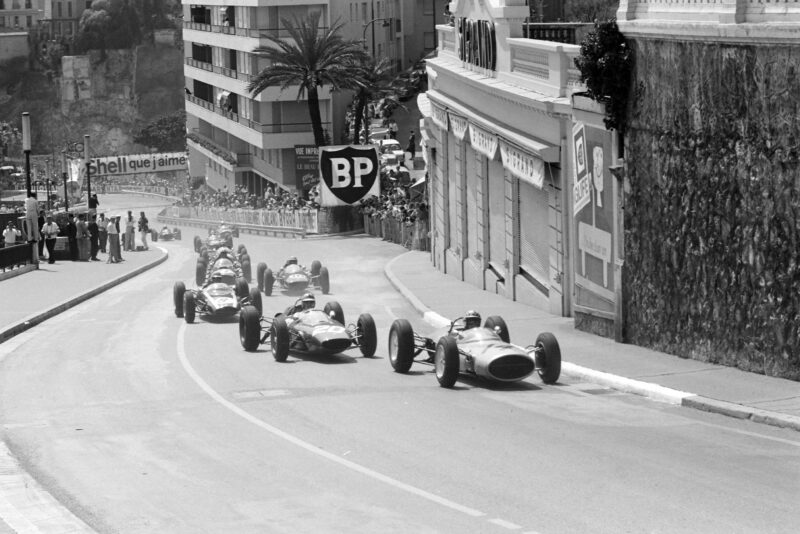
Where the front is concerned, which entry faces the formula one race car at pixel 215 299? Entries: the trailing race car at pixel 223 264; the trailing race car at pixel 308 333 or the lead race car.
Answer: the trailing race car at pixel 223 264

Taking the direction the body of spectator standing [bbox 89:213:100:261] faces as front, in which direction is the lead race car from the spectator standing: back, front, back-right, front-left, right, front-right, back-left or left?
right

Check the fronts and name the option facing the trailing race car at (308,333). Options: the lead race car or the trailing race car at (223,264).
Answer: the trailing race car at (223,264)

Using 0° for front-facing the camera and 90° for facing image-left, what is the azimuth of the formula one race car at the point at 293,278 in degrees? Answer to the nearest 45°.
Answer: approximately 0°

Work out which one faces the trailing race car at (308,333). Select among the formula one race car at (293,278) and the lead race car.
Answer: the formula one race car

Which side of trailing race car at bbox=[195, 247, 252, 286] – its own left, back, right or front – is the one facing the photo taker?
front

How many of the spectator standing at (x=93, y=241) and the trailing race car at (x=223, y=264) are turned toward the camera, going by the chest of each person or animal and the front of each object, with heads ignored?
1

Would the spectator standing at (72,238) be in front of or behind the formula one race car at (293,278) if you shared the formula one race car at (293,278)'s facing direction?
behind

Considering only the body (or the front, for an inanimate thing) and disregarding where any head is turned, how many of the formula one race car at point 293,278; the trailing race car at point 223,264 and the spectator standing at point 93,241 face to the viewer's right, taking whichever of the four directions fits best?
1

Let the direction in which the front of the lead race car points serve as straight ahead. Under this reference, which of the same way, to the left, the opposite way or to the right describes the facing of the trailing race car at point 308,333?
the same way

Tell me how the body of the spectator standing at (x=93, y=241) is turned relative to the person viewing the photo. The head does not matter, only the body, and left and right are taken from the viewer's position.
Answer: facing to the right of the viewer

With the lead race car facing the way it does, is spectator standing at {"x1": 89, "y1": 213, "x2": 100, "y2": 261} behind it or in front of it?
behind
